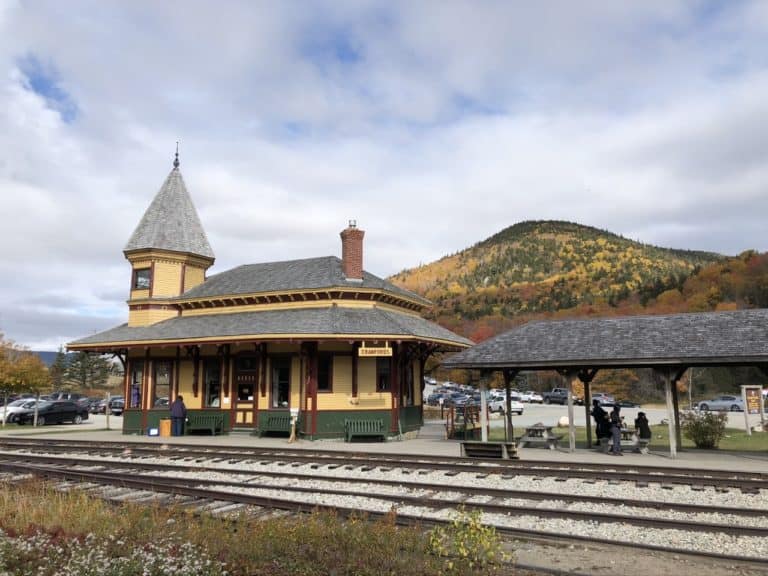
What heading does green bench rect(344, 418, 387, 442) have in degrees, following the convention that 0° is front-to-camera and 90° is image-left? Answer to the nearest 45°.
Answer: approximately 0°

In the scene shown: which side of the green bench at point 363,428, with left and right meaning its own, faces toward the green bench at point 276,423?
right

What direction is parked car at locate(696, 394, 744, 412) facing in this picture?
to the viewer's left

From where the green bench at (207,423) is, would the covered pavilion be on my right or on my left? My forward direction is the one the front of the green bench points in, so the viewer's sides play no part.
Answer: on my left

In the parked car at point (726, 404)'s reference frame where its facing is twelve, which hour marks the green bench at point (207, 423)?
The green bench is roughly at 10 o'clock from the parked car.

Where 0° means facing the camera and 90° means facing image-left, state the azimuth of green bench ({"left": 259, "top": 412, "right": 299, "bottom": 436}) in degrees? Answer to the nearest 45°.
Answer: approximately 0°

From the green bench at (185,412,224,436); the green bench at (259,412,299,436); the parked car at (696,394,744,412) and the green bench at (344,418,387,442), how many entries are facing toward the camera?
3

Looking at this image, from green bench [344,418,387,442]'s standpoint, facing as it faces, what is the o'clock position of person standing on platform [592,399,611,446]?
The person standing on platform is roughly at 10 o'clock from the green bench.
